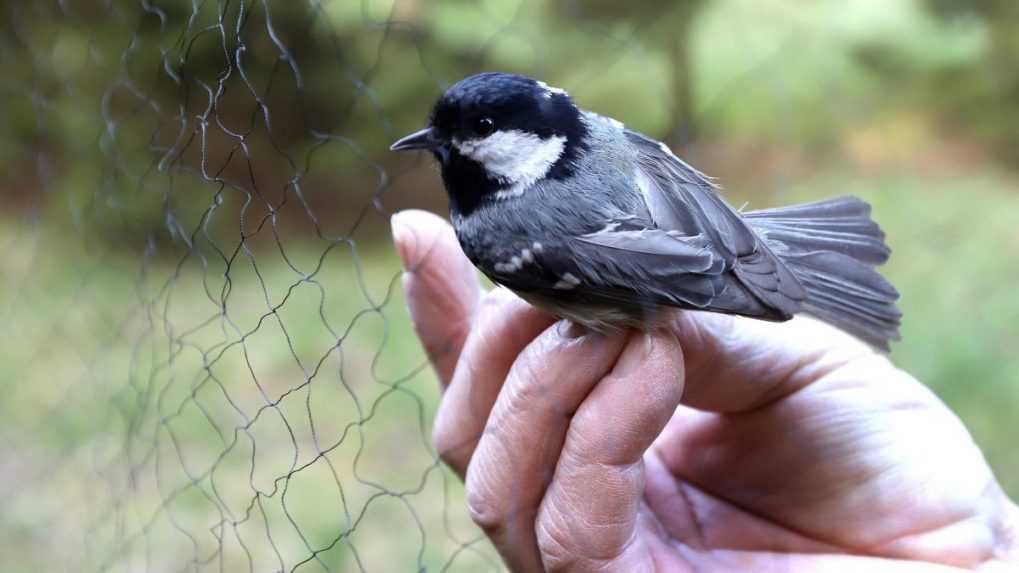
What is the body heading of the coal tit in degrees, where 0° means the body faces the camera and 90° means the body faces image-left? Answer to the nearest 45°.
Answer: approximately 90°

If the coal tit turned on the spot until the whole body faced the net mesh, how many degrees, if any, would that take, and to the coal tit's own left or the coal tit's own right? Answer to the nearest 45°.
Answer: approximately 45° to the coal tit's own right
